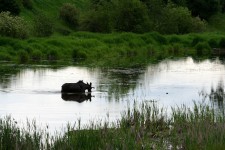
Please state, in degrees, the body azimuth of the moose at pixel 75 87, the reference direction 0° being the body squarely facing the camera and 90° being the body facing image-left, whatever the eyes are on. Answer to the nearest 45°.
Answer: approximately 270°
